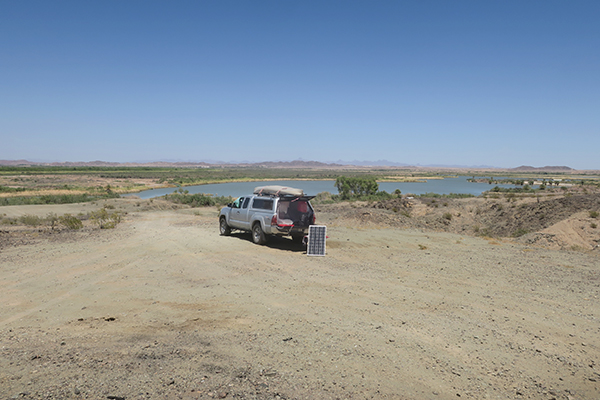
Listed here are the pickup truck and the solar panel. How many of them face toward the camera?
1

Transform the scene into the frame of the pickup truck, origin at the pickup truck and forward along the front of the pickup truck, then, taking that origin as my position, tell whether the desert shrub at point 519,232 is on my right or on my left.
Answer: on my right

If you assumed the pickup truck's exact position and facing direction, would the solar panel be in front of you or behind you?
behind

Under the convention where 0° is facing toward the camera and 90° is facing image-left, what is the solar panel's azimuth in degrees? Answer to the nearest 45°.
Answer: approximately 0°

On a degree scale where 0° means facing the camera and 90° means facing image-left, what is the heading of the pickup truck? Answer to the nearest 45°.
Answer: approximately 135°

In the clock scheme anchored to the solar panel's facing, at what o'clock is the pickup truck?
The pickup truck is roughly at 4 o'clock from the solar panel.

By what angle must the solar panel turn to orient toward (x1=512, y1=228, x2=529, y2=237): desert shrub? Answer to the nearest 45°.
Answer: approximately 135° to its left
